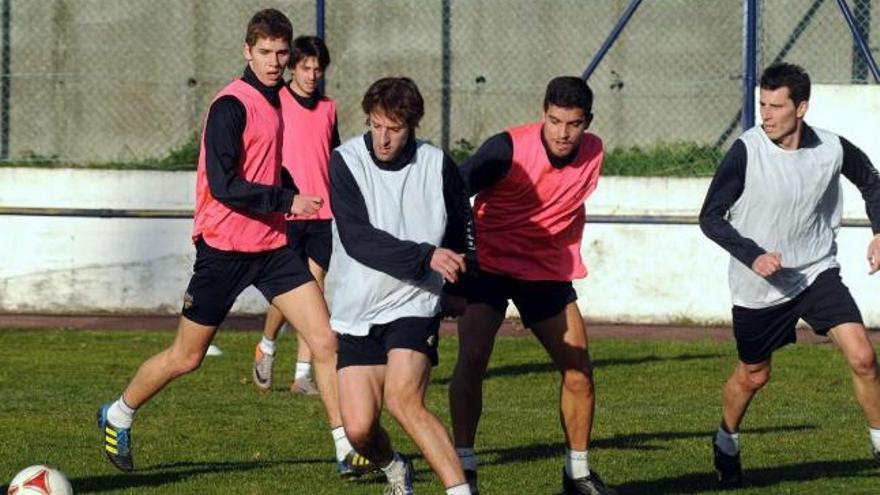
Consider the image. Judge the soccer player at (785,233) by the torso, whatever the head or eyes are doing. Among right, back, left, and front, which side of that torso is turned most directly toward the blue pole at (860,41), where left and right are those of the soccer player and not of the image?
back

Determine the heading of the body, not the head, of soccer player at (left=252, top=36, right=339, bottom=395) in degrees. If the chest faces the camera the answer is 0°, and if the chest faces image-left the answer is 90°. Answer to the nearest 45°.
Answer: approximately 0°

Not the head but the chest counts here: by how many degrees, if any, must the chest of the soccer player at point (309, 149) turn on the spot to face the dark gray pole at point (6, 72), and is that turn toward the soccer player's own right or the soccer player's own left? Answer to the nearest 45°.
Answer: approximately 135° to the soccer player's own right

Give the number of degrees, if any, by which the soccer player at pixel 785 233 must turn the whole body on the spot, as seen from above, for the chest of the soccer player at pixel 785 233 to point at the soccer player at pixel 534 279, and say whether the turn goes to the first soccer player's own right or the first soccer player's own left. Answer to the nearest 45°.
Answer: approximately 45° to the first soccer player's own right

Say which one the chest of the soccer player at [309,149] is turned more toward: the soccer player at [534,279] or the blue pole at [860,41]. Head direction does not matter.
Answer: the soccer player

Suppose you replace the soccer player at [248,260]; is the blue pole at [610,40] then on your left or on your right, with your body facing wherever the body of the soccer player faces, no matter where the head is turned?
on your left

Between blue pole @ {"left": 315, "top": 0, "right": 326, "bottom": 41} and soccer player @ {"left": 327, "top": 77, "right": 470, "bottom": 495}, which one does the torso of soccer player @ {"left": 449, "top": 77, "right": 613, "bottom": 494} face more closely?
the soccer player

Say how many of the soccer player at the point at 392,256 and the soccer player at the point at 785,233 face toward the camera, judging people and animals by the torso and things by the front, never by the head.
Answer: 2
